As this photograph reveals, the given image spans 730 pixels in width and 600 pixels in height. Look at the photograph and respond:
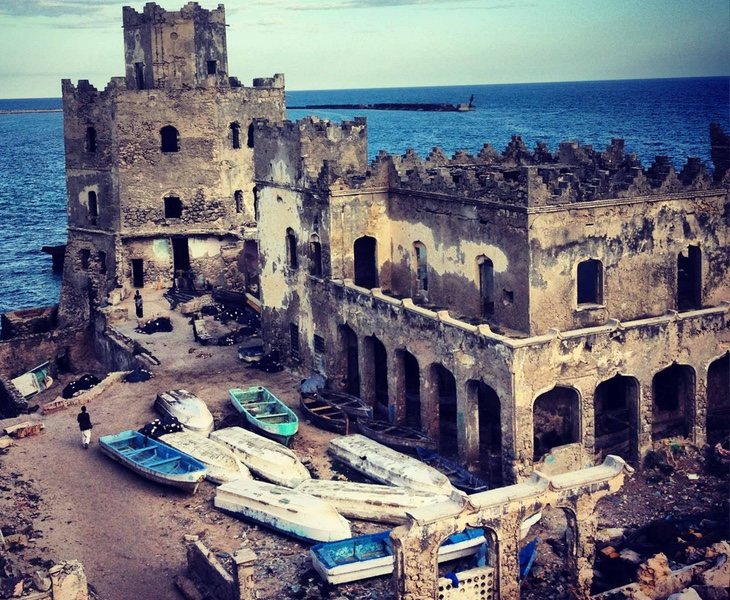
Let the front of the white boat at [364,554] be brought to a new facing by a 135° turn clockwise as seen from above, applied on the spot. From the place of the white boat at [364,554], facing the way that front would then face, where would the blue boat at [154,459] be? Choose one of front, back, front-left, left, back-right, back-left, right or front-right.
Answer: back-right

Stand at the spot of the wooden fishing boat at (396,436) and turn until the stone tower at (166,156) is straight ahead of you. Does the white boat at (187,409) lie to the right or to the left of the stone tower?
left

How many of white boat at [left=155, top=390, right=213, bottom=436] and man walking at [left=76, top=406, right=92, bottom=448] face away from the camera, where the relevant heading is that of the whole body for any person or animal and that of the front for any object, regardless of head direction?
1
